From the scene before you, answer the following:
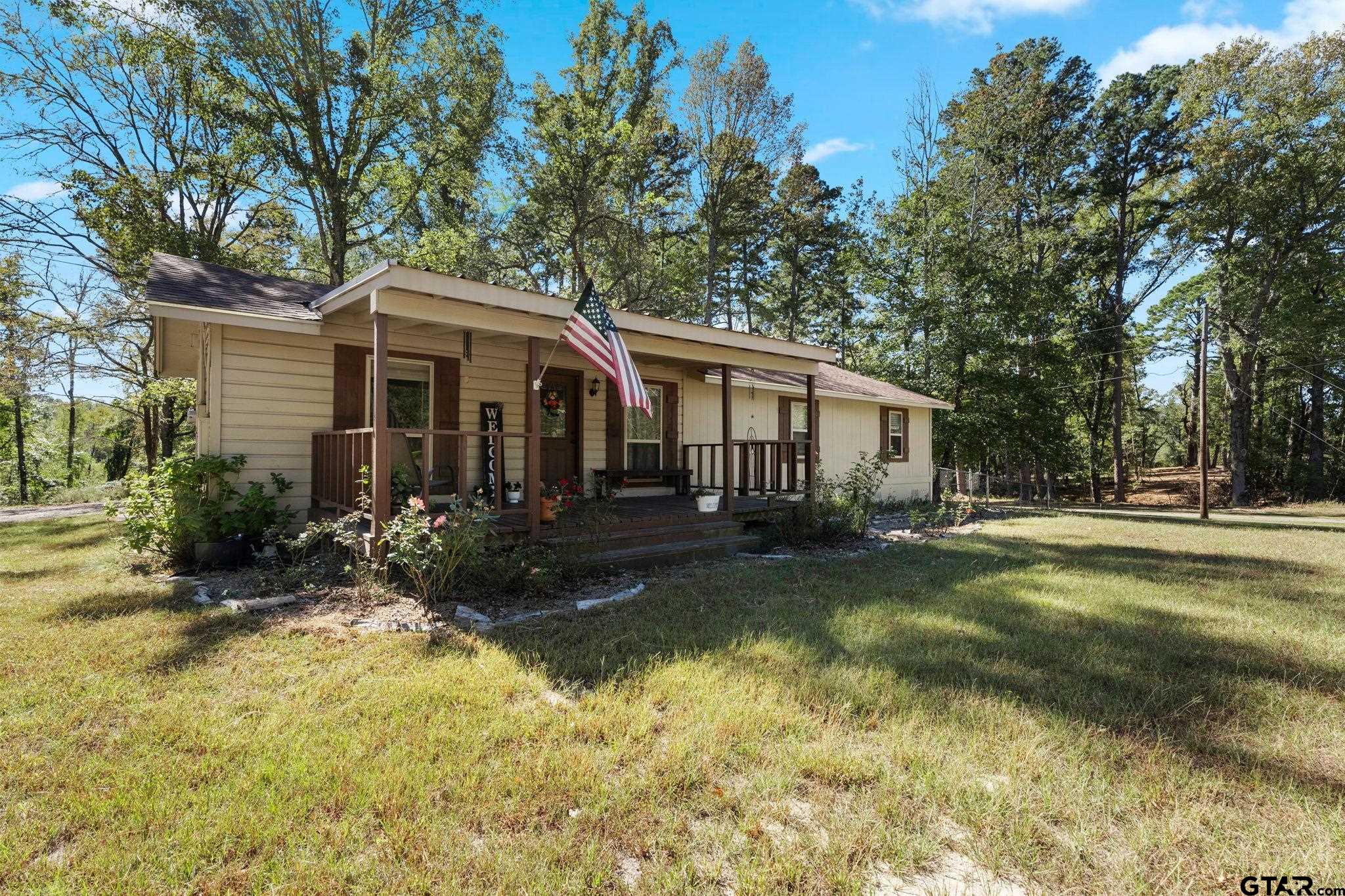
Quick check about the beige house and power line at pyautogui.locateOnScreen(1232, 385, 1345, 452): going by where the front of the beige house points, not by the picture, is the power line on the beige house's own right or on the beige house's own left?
on the beige house's own left
